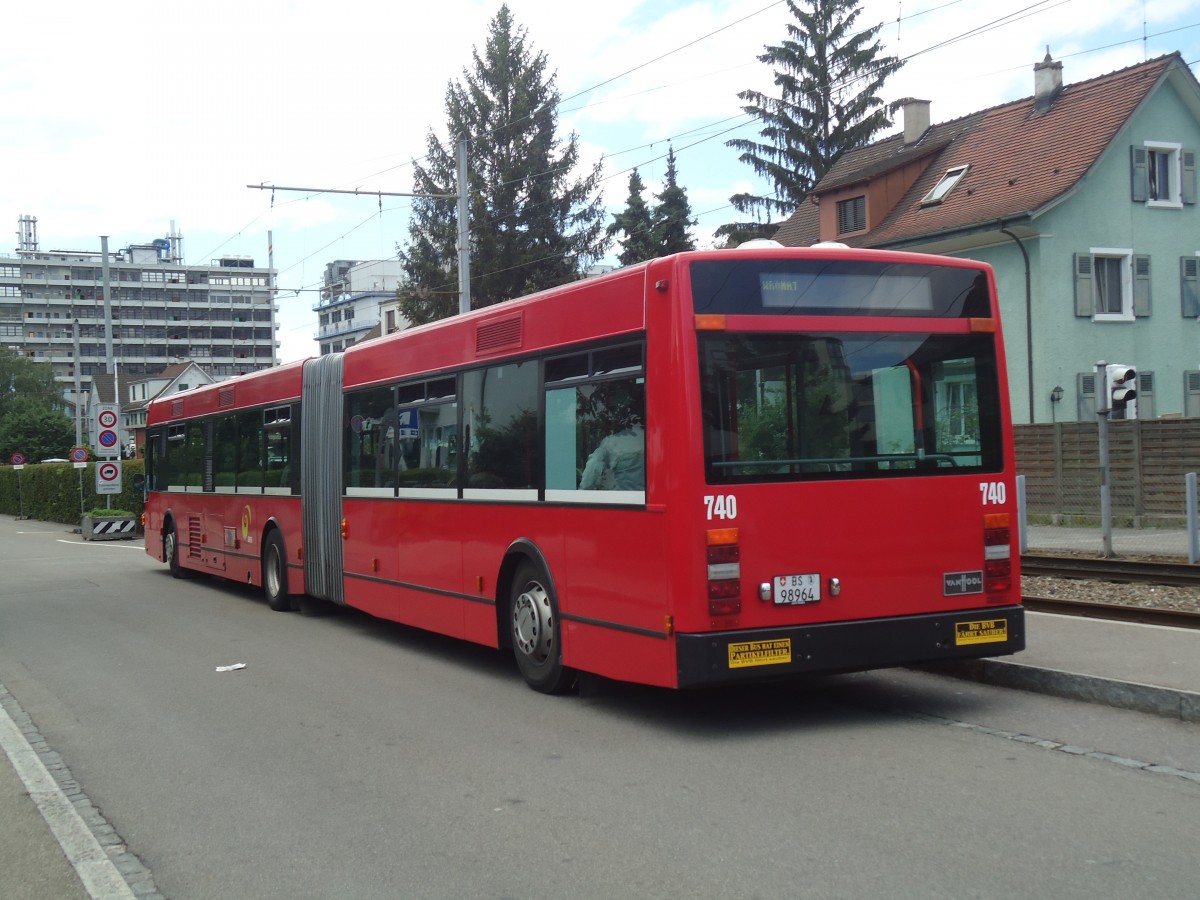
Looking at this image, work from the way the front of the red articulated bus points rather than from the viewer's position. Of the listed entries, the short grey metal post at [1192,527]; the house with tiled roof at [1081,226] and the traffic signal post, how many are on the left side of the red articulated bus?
0

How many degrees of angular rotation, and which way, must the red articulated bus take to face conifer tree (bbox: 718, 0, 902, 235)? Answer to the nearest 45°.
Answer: approximately 45° to its right

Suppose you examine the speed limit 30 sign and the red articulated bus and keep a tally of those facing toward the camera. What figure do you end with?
1

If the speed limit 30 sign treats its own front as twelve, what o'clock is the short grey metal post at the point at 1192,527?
The short grey metal post is roughly at 11 o'clock from the speed limit 30 sign.

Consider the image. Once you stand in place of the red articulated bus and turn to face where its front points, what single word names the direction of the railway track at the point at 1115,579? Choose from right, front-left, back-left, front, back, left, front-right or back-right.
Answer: right

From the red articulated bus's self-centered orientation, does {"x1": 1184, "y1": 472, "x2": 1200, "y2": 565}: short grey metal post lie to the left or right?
on its right

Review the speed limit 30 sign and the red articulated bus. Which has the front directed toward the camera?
the speed limit 30 sign

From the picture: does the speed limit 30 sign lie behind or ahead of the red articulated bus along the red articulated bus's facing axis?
ahead

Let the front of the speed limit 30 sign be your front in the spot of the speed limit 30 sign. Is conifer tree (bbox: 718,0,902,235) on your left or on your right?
on your left

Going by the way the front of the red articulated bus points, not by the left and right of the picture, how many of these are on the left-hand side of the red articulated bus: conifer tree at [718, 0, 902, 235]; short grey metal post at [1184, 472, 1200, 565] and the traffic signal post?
0

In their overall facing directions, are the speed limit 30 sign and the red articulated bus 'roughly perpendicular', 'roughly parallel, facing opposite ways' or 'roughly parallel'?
roughly parallel, facing opposite ways

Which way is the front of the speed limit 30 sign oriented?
toward the camera

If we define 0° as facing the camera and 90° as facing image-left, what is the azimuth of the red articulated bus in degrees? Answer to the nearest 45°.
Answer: approximately 135°

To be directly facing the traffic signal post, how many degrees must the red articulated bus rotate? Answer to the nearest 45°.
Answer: approximately 90° to its right

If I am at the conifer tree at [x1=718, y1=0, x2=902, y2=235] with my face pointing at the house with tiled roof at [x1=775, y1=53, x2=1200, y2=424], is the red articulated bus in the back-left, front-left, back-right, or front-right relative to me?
front-right
